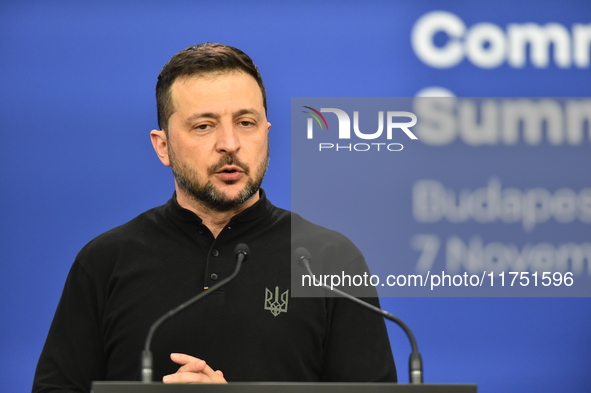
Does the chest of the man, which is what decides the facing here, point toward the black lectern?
yes

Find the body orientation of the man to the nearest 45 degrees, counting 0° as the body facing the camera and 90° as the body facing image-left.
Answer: approximately 0°
